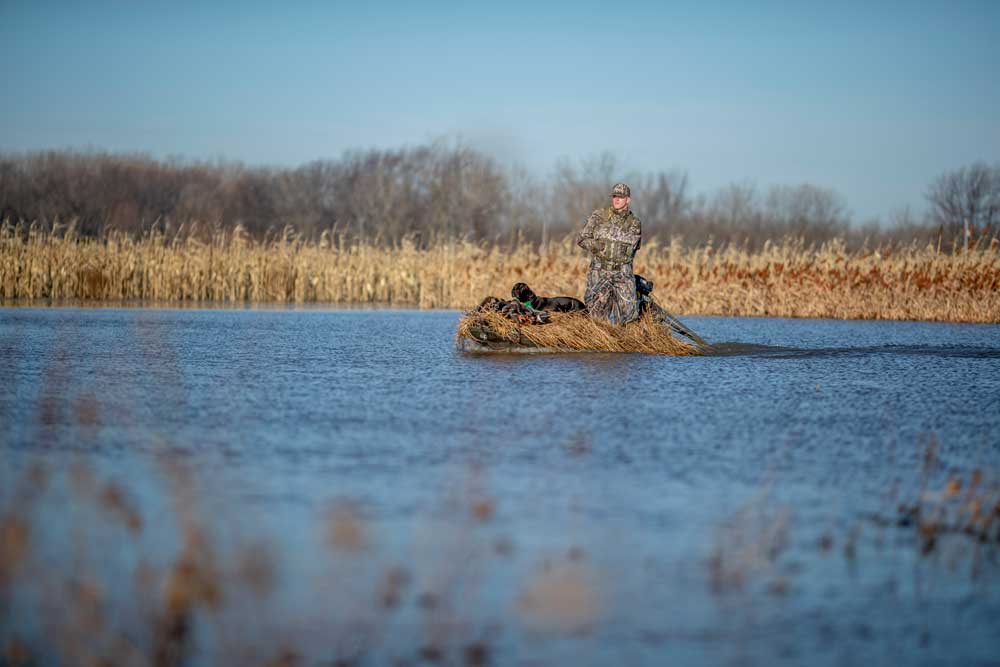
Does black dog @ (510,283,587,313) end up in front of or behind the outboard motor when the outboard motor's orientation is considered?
in front

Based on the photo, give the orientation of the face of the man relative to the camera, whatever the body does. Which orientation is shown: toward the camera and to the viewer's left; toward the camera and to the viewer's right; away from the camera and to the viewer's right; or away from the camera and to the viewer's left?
toward the camera and to the viewer's left

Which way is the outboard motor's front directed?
to the viewer's left

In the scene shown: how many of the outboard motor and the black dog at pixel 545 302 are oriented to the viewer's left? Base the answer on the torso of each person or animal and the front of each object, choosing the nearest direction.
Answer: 2

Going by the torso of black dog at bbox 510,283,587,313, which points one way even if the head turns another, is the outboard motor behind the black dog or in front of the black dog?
behind

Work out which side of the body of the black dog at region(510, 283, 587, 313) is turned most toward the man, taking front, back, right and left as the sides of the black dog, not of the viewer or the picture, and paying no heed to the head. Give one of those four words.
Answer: back

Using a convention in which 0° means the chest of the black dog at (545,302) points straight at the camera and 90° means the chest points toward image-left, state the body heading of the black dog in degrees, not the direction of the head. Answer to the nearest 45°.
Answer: approximately 90°
